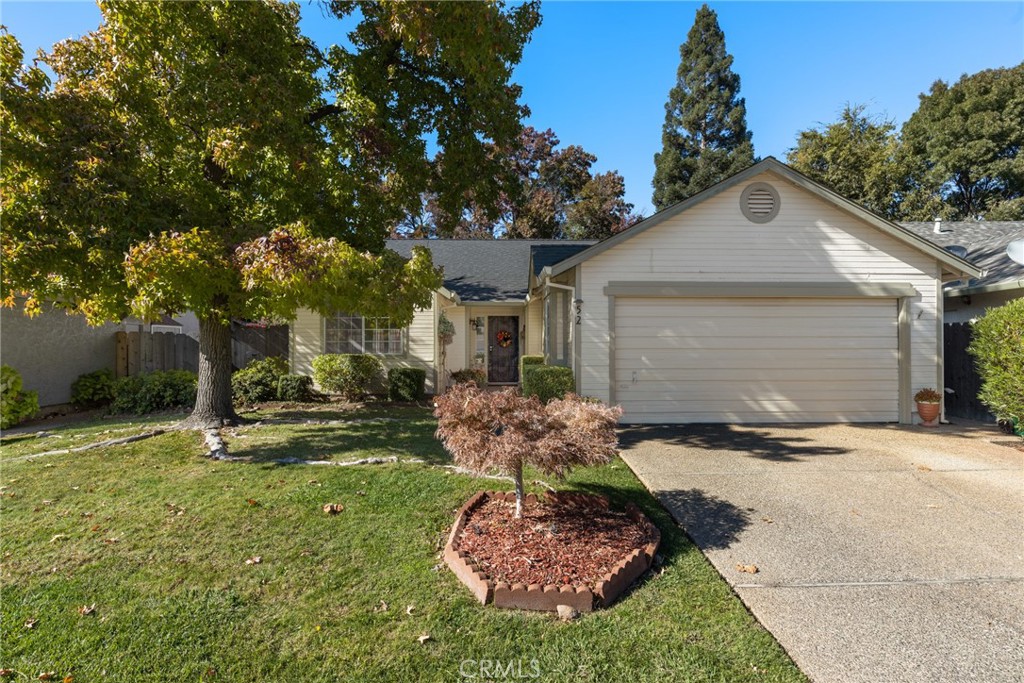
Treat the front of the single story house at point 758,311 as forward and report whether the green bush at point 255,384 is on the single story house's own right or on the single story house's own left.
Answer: on the single story house's own right

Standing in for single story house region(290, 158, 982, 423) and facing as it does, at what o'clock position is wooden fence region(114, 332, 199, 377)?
The wooden fence is roughly at 3 o'clock from the single story house.

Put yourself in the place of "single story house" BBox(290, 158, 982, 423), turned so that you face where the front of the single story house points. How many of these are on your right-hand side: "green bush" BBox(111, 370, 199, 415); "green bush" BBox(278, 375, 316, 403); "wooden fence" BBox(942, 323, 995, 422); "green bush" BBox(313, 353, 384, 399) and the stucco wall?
4

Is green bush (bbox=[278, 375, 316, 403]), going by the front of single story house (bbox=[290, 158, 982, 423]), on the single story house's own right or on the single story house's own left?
on the single story house's own right

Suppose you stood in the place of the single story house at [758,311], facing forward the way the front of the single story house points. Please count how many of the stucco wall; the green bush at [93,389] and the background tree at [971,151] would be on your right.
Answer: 2

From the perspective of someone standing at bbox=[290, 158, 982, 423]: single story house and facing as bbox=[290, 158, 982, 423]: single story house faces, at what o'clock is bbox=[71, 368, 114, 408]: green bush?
The green bush is roughly at 3 o'clock from the single story house.

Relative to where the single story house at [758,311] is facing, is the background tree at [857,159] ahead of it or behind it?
behind

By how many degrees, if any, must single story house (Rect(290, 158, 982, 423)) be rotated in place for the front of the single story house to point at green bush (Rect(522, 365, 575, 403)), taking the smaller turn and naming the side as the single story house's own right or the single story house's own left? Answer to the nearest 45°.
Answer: approximately 45° to the single story house's own right

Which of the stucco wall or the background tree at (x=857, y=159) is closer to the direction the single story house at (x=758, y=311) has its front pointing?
the stucco wall

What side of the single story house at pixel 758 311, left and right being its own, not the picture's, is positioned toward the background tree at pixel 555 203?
back

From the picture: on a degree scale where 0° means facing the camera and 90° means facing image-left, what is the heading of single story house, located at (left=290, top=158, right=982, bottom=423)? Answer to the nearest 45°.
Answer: approximately 0°
